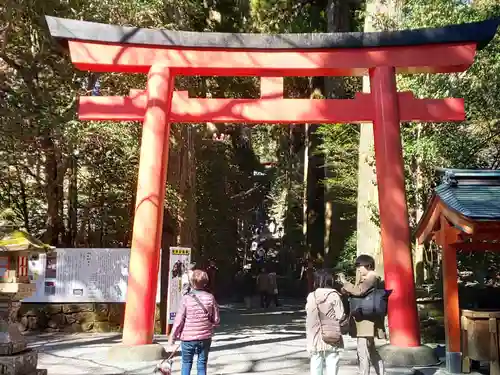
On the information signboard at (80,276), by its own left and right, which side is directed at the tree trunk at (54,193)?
back

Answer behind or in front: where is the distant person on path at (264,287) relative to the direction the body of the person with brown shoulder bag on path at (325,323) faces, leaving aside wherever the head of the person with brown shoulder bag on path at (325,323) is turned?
in front

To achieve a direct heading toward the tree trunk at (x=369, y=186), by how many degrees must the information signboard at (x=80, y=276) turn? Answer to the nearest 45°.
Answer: approximately 90° to its left

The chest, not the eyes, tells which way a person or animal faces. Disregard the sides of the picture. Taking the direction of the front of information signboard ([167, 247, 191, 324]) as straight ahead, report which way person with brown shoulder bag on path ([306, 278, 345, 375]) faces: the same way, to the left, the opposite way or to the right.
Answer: the opposite way

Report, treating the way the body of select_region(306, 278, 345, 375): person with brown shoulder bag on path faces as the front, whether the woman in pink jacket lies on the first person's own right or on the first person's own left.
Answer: on the first person's own left

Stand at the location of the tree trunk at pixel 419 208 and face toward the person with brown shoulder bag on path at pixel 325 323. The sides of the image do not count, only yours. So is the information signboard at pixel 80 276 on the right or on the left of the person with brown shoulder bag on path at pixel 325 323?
right

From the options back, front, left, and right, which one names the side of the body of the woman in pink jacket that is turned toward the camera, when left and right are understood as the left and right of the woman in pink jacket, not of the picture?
back

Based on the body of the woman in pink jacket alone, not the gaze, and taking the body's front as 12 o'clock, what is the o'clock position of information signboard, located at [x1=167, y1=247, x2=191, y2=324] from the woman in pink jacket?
The information signboard is roughly at 12 o'clock from the woman in pink jacket.

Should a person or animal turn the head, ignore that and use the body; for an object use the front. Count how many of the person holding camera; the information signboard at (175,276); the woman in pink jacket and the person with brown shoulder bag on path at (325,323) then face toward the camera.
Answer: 1

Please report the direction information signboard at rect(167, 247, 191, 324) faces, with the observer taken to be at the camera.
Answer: facing the viewer

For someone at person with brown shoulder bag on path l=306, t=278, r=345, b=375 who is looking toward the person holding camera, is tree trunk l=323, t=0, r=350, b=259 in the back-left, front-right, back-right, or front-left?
front-left

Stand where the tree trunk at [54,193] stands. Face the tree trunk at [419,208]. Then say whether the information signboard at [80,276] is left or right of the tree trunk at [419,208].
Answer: right

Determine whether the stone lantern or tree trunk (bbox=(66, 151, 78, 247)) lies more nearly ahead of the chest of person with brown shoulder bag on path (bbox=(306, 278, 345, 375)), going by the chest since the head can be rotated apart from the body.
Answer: the tree trunk

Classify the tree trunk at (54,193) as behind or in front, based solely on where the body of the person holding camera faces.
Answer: in front

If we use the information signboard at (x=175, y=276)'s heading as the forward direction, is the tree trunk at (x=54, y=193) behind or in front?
behind

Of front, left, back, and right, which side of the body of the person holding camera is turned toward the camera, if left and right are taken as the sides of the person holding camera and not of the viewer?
left

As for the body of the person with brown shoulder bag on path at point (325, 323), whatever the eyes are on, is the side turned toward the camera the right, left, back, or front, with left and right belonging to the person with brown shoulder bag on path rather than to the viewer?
back

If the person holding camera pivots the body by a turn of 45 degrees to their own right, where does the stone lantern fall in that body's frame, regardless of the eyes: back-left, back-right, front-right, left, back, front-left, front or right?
front-left
